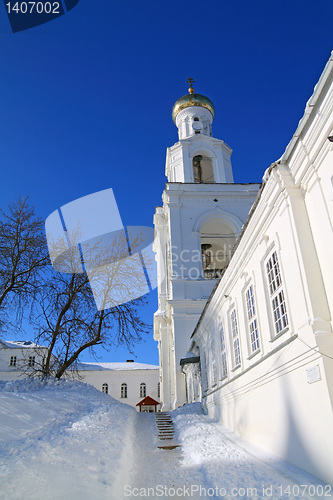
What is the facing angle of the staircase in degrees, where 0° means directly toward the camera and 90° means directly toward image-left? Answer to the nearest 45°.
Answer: approximately 0°
